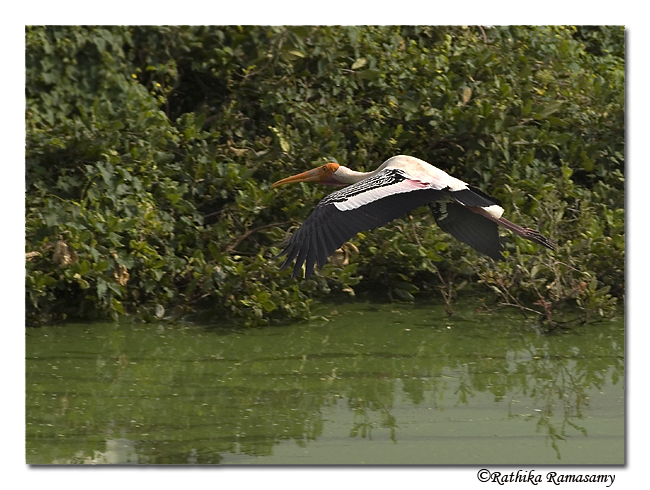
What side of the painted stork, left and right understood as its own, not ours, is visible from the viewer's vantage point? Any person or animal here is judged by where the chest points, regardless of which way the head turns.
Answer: left
